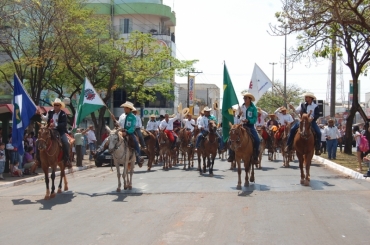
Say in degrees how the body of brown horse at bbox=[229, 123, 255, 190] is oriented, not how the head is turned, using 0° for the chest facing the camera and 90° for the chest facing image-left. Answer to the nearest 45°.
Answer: approximately 45°

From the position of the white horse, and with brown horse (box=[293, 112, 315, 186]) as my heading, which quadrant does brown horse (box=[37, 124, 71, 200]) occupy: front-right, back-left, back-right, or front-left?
back-right

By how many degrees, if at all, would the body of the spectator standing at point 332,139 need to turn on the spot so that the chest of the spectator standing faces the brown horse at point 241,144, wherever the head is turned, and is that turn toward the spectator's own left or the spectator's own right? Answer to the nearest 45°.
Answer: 0° — they already face it
